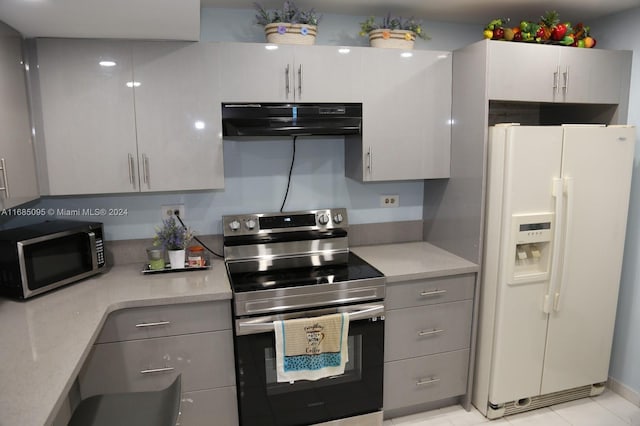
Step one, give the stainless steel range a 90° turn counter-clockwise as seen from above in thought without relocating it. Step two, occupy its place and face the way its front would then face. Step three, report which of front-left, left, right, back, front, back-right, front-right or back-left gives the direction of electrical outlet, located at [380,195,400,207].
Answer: front-left

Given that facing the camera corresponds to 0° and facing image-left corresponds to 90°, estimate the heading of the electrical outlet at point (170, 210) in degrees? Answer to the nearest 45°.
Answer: approximately 0°

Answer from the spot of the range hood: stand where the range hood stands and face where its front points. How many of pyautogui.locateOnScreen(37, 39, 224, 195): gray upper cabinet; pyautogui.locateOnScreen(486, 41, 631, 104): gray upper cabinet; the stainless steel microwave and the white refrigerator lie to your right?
2

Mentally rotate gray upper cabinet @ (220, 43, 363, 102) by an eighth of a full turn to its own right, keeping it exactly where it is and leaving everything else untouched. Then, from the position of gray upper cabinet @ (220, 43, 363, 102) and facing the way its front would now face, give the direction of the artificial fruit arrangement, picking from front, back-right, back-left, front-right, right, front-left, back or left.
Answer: back-left

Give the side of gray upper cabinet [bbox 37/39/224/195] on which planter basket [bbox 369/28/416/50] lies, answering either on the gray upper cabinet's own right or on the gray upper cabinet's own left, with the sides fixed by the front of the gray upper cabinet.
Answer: on the gray upper cabinet's own left
